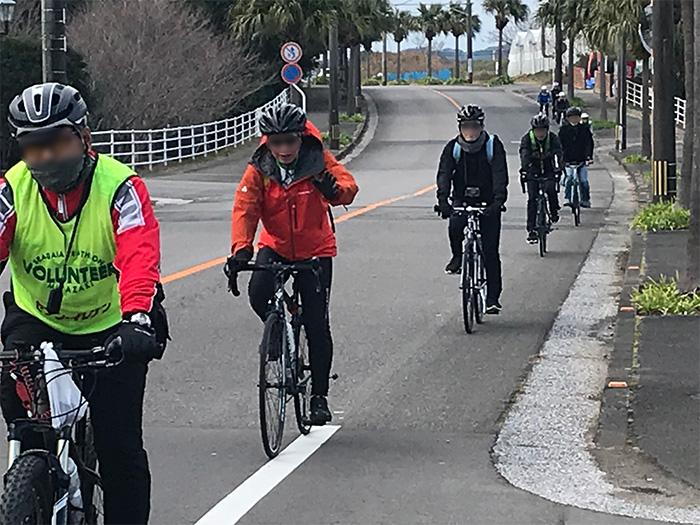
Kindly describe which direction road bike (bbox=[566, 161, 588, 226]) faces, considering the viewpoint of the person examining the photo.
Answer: facing the viewer

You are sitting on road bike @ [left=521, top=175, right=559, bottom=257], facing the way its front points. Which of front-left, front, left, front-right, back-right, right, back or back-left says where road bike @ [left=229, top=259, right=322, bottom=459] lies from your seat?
front

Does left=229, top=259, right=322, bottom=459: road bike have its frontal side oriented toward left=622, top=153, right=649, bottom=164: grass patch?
no

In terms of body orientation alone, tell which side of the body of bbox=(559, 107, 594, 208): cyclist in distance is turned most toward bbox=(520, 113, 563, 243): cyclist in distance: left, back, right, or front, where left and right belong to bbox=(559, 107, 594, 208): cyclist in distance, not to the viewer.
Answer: front

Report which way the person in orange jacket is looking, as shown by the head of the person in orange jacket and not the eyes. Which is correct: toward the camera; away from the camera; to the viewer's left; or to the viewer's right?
toward the camera

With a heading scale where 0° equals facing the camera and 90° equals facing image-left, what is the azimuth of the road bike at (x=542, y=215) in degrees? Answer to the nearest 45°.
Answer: approximately 0°

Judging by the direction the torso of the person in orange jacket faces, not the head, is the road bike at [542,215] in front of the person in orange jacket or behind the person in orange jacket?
behind

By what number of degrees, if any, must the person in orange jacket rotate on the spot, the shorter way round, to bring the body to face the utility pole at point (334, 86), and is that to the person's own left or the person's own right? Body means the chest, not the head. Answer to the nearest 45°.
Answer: approximately 180°

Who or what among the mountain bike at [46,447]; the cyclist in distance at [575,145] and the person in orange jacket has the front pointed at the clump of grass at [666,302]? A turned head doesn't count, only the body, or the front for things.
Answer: the cyclist in distance

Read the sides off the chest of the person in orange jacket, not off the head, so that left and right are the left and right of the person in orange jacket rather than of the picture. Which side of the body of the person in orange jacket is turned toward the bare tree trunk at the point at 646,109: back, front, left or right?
back

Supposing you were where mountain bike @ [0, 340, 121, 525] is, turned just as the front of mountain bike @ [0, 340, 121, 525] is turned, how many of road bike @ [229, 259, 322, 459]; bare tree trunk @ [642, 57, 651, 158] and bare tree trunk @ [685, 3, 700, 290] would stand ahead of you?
0

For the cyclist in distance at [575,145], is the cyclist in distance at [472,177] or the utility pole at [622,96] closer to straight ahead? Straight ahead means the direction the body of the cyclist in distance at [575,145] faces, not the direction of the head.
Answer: the cyclist in distance

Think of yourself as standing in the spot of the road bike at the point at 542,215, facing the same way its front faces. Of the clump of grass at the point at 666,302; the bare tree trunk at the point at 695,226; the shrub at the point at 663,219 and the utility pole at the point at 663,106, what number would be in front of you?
2

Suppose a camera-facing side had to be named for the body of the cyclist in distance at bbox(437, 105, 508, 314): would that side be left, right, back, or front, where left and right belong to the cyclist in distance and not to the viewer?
front

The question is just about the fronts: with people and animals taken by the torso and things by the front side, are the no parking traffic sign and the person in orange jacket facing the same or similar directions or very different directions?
same or similar directions

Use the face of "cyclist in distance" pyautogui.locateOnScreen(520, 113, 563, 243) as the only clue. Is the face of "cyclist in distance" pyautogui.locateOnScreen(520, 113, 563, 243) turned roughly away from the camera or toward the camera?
toward the camera

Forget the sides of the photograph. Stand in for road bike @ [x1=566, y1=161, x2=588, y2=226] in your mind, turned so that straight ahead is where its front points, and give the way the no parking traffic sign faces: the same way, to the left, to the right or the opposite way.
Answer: the same way

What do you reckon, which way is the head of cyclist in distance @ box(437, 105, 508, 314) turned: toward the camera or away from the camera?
toward the camera
